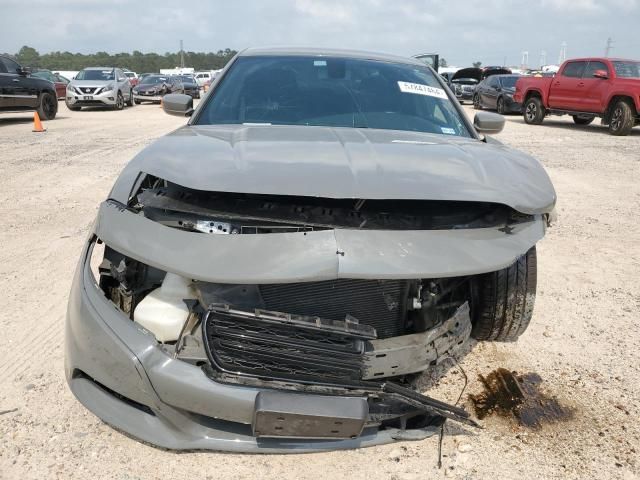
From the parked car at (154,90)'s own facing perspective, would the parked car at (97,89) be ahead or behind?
ahead

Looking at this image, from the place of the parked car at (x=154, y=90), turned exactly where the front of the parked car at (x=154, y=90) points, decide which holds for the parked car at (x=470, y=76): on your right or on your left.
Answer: on your left

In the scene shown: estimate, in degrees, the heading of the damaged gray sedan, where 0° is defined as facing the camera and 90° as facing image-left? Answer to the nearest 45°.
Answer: approximately 0°

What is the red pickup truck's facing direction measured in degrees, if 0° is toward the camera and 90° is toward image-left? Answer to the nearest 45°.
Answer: approximately 315°

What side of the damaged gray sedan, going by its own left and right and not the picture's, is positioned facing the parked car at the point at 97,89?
back

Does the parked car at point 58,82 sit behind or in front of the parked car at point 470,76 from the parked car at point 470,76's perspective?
in front

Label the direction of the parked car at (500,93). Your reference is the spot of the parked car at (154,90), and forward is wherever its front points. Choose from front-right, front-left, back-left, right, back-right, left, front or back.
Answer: left

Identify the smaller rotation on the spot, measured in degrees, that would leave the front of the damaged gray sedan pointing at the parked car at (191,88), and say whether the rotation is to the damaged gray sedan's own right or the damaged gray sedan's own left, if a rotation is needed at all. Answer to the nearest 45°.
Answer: approximately 180°

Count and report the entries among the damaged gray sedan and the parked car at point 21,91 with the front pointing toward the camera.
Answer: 1
